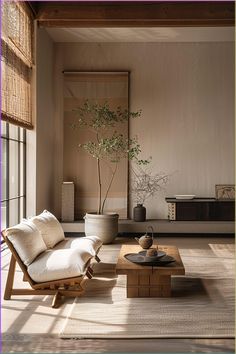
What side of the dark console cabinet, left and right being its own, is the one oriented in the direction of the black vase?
right

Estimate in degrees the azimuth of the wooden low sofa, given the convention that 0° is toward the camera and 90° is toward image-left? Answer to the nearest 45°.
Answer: approximately 315°

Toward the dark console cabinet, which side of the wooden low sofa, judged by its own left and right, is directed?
left

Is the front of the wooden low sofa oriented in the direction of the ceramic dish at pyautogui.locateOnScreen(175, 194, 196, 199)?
no

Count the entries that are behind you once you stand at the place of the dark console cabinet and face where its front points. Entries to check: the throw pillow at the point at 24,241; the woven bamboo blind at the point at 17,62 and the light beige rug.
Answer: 0

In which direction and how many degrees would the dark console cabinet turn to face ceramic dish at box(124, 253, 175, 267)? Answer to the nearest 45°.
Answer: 0° — it already faces it

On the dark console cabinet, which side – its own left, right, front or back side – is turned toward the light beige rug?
front

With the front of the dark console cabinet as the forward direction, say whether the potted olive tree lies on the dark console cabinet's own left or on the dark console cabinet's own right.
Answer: on the dark console cabinet's own right

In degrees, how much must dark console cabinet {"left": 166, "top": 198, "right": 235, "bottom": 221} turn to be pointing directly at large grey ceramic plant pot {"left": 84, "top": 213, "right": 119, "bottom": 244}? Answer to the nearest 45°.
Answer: approximately 45° to its right

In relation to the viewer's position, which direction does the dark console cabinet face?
facing the viewer

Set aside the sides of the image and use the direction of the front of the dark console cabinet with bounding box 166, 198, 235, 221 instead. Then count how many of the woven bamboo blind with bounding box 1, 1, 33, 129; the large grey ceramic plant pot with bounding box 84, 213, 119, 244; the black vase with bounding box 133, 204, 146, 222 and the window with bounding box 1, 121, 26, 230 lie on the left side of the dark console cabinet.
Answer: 0

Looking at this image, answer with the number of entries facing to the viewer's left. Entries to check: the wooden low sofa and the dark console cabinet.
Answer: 0

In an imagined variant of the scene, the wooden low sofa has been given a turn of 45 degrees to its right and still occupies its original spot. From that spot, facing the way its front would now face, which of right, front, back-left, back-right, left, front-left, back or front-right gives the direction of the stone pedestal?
back

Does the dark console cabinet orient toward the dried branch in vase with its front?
no

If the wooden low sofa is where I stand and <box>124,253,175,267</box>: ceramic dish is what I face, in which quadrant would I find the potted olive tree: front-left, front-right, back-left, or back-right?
front-left
